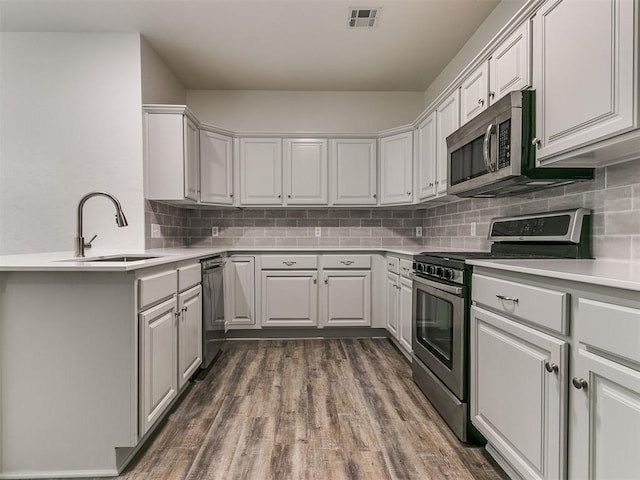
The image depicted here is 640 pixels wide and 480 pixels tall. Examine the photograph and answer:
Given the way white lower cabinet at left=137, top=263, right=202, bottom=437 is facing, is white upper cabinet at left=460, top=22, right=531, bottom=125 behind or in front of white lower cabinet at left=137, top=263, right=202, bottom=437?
in front

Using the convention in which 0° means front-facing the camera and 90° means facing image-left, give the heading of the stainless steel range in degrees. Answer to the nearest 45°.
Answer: approximately 45°

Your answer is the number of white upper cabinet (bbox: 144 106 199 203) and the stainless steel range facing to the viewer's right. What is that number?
1

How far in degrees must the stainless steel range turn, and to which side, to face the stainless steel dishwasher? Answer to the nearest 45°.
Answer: approximately 45° to its right

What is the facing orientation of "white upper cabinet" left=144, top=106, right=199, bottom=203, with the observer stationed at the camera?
facing to the right of the viewer

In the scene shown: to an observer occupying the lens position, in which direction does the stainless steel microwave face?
facing the viewer and to the left of the viewer

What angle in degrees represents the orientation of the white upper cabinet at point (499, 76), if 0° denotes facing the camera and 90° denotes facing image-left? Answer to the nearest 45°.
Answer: approximately 45°

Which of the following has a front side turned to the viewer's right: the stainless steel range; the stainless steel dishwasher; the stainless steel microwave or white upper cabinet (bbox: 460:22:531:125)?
the stainless steel dishwasher

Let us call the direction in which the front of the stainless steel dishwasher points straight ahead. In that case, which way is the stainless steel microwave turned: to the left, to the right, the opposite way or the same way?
the opposite way

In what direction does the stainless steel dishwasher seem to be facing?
to the viewer's right

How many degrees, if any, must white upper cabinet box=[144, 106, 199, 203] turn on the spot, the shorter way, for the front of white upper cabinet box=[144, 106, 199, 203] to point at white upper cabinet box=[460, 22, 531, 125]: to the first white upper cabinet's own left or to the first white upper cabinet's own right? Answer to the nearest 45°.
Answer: approximately 45° to the first white upper cabinet's own right

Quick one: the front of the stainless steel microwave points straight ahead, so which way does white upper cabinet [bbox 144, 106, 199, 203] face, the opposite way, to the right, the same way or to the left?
the opposite way

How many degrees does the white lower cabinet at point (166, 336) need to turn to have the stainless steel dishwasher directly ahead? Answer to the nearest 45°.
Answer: approximately 135° to its left

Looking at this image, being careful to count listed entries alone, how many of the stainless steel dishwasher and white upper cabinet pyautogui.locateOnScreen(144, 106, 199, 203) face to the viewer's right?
2

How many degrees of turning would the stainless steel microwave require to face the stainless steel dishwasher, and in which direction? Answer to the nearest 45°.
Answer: approximately 45° to its right

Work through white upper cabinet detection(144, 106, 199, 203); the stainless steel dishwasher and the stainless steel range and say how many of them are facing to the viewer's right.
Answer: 2
